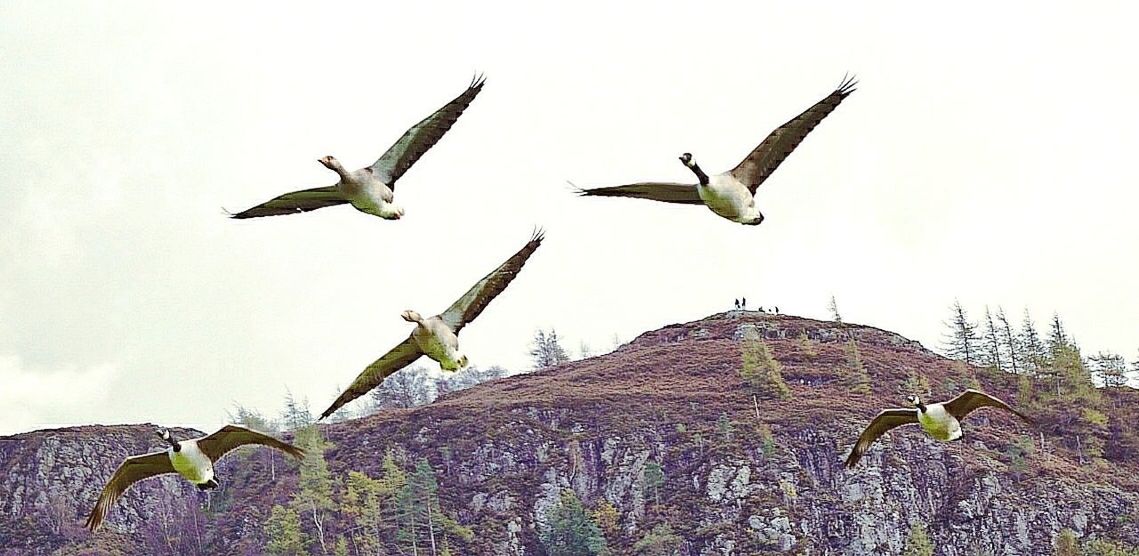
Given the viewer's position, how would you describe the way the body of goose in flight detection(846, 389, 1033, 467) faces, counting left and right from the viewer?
facing the viewer and to the left of the viewer

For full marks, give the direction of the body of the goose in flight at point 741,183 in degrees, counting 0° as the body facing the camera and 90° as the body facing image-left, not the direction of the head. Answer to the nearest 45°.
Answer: approximately 45°

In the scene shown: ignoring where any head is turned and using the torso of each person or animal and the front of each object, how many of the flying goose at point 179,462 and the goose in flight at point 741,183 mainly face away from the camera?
0

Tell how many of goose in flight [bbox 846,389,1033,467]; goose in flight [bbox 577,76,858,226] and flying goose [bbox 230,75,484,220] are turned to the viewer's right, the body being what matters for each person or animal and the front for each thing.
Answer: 0

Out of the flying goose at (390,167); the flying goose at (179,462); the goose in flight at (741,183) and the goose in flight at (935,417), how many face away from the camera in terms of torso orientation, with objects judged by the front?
0

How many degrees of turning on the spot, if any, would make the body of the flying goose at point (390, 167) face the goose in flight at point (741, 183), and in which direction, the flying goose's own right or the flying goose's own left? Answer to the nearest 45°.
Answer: approximately 135° to the flying goose's own left

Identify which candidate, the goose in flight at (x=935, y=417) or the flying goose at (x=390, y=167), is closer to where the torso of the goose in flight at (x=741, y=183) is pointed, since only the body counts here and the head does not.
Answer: the flying goose

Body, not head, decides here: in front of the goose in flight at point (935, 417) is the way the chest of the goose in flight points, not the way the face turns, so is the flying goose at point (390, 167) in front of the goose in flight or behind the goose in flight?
in front

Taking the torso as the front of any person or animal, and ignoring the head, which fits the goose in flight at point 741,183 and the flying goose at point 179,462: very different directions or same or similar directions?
same or similar directions

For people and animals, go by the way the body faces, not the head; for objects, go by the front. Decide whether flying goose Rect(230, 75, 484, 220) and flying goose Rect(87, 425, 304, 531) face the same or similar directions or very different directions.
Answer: same or similar directions

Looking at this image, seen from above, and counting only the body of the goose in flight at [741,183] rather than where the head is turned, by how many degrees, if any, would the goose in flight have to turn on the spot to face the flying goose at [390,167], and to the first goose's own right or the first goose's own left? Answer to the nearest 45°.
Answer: approximately 45° to the first goose's own right

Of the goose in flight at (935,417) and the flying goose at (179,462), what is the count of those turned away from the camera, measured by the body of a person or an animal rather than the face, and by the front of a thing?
0

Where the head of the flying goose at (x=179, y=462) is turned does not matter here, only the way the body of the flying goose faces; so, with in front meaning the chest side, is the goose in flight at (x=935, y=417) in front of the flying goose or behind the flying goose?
behind

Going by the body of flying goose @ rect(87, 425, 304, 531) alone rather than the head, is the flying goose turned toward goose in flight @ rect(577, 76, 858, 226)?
no

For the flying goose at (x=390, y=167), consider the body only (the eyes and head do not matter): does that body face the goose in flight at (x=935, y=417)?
no

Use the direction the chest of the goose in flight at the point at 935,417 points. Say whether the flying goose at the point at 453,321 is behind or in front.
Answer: in front
